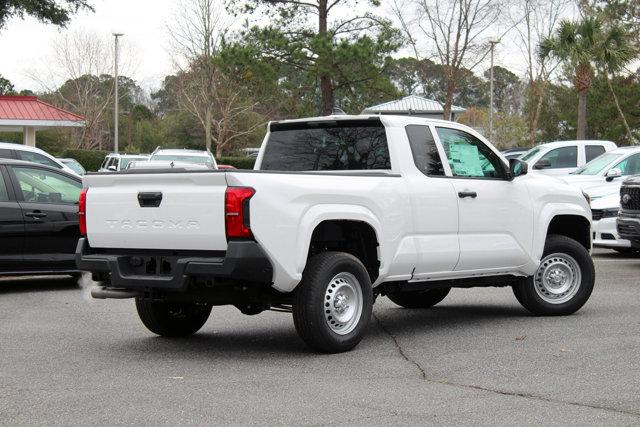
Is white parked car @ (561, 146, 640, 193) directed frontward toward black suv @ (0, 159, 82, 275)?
yes

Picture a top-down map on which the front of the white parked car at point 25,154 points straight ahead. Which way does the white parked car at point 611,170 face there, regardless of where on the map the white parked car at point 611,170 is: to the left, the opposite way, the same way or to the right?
the opposite way

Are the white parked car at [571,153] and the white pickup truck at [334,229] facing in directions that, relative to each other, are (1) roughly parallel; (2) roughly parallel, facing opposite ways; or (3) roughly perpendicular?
roughly parallel, facing opposite ways

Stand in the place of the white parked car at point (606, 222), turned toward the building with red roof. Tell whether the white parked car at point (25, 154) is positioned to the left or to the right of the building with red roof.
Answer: left

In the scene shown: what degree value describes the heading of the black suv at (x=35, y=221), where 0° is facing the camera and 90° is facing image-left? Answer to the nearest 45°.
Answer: approximately 270°

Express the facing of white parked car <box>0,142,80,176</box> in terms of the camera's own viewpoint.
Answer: facing to the right of the viewer

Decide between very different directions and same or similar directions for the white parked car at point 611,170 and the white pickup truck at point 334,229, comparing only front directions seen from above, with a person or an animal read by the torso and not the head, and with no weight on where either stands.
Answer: very different directions

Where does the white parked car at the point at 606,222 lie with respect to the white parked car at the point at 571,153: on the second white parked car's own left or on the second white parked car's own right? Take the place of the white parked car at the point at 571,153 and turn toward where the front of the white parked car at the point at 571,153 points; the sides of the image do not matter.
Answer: on the second white parked car's own left
